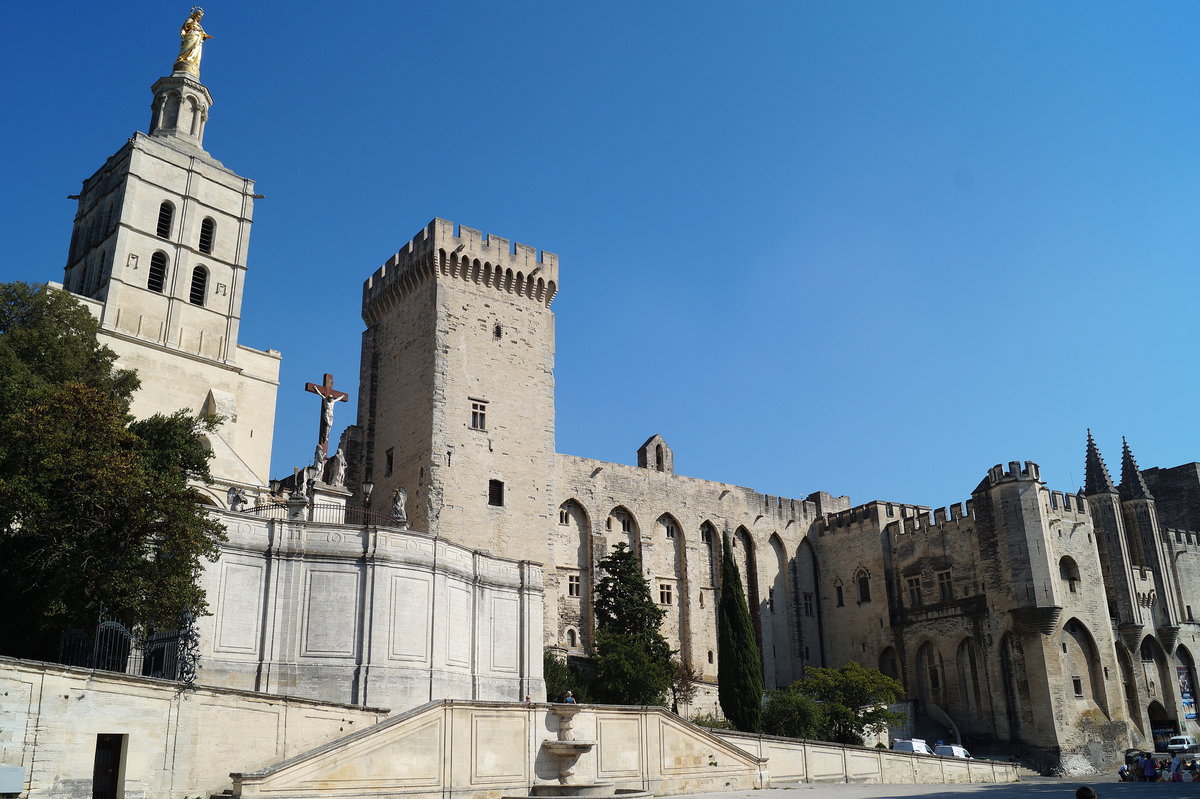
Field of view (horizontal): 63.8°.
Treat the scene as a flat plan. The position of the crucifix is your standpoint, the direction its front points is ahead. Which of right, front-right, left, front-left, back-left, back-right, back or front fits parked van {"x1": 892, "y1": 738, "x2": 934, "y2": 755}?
front-left

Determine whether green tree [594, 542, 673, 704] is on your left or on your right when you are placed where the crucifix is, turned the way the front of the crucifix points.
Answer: on your left

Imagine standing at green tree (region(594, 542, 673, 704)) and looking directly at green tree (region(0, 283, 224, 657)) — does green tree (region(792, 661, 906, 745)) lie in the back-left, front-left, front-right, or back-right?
back-left

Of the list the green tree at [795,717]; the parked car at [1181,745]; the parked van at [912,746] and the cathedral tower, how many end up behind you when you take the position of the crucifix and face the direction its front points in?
1

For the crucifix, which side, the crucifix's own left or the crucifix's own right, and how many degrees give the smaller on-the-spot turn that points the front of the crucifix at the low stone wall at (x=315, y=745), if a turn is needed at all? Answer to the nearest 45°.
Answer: approximately 45° to the crucifix's own right

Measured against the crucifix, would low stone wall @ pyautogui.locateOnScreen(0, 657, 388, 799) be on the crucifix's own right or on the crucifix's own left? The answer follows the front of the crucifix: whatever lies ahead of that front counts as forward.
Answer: on the crucifix's own right

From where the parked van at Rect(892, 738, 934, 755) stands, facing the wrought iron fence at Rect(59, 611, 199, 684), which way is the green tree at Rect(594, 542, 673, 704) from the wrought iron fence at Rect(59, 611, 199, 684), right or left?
right

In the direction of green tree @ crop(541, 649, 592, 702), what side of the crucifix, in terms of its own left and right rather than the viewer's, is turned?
left

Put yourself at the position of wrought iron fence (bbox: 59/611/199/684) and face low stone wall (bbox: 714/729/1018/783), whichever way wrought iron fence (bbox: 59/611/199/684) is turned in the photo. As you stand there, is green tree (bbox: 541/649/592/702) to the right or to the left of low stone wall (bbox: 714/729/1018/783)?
left

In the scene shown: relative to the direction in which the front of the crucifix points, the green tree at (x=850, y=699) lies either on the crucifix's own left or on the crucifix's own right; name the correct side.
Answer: on the crucifix's own left

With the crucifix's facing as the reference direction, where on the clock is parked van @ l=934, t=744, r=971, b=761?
The parked van is roughly at 10 o'clock from the crucifix.

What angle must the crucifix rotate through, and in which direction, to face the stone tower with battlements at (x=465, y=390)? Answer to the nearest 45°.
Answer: approximately 90° to its left

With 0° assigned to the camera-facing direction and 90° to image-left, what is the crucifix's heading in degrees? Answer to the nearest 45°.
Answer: approximately 315°
